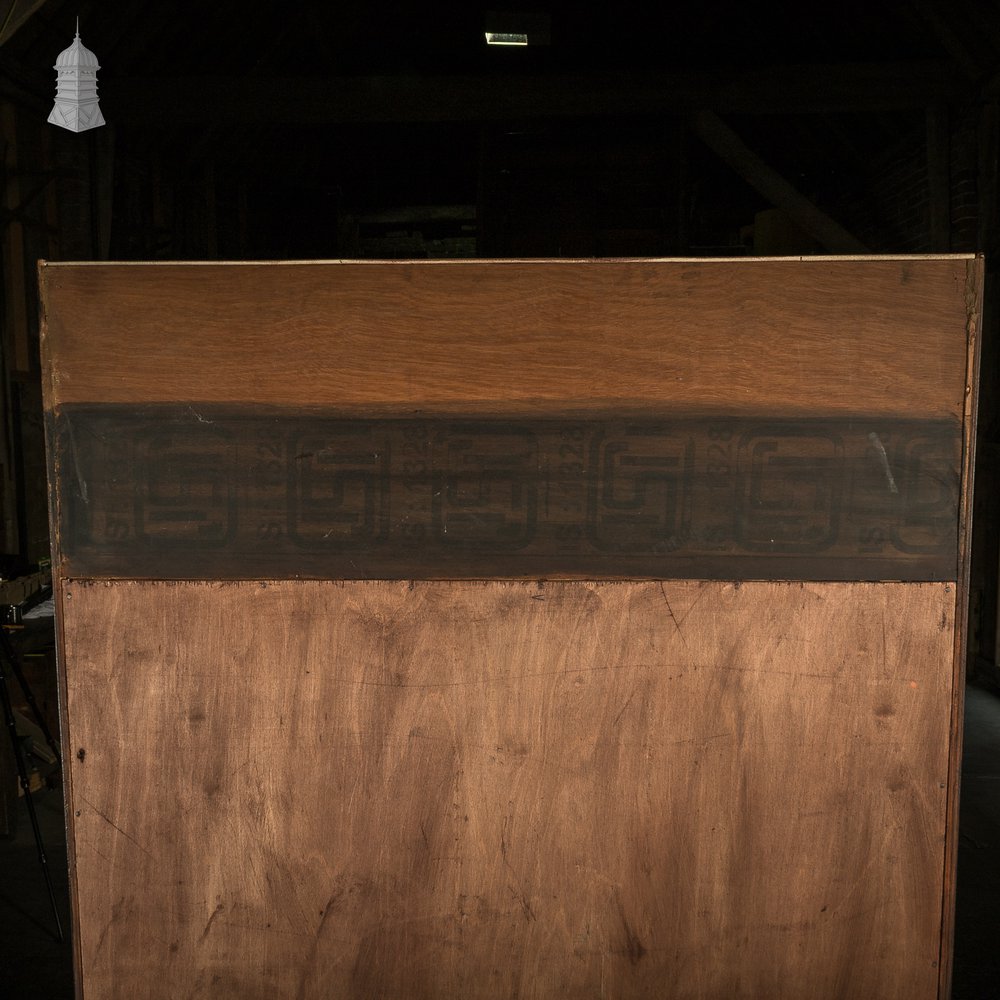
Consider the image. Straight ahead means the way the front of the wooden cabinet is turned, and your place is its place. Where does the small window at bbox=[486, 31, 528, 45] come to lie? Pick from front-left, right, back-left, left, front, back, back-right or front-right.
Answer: front

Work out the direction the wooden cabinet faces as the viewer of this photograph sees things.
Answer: facing away from the viewer

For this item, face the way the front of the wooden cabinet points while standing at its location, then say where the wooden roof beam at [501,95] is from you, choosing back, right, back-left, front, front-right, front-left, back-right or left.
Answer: front

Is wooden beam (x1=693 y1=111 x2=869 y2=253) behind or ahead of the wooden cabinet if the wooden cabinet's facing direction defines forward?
ahead
